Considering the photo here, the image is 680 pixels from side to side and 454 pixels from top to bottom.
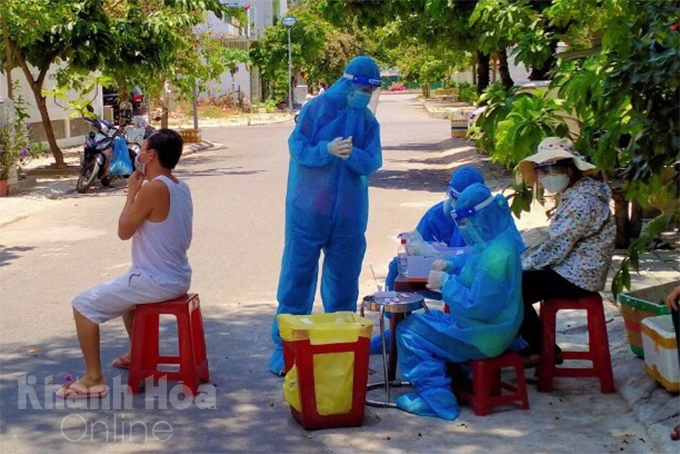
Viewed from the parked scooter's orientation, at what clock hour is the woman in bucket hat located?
The woman in bucket hat is roughly at 10 o'clock from the parked scooter.

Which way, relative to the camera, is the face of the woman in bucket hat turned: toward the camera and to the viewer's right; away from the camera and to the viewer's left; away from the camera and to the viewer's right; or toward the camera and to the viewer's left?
toward the camera and to the viewer's left

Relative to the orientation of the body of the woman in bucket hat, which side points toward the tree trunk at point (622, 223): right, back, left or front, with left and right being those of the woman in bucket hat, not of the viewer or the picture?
right

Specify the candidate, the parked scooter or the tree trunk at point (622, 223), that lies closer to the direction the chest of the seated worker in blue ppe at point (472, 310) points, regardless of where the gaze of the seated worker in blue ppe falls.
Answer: the parked scooter

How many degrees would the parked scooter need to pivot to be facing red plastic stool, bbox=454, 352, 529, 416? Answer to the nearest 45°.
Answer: approximately 45° to its left

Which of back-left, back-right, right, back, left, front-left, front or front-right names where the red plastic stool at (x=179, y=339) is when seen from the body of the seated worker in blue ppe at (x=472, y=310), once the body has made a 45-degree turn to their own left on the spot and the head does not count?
front-right

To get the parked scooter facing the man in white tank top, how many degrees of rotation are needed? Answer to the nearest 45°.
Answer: approximately 45° to its left

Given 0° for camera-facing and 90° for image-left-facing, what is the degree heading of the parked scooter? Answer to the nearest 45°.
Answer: approximately 45°

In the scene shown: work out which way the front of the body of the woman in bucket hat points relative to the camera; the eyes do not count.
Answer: to the viewer's left

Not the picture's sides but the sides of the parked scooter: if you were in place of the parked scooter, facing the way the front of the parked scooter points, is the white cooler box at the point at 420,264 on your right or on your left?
on your left

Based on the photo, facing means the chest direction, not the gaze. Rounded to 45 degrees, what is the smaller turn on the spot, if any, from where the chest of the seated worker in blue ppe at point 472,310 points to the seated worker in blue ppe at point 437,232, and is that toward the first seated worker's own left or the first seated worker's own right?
approximately 90° to the first seated worker's own right
